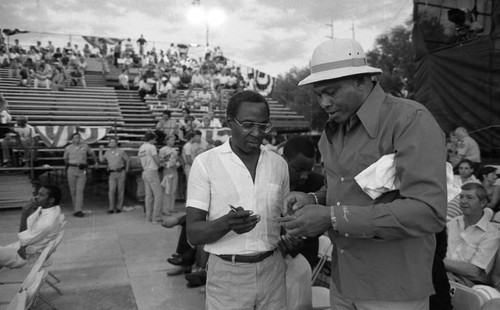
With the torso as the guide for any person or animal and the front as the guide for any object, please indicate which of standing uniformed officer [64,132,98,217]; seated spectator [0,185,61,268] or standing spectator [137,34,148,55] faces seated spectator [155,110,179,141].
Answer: standing spectator [137,34,148,55]

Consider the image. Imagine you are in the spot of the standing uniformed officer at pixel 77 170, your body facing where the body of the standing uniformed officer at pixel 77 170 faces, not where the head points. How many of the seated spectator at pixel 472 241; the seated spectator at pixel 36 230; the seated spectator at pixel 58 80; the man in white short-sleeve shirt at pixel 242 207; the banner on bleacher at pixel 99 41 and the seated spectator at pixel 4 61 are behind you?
3

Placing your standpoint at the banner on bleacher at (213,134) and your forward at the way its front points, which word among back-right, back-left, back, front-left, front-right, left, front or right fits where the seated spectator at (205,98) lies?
back

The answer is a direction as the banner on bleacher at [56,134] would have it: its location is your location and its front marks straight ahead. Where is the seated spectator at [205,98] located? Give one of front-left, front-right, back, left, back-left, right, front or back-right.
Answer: back-left

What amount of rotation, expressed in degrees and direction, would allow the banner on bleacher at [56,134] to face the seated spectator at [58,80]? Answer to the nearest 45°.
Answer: approximately 180°

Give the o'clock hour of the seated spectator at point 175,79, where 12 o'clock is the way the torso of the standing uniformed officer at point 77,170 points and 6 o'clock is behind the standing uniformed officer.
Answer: The seated spectator is roughly at 7 o'clock from the standing uniformed officer.

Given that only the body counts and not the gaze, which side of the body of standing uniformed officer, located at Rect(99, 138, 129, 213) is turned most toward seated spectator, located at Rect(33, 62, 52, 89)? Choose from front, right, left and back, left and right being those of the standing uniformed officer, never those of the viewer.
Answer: back

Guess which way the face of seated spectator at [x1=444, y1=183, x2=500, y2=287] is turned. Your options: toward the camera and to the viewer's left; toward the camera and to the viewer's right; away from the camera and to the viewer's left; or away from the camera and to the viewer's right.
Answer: toward the camera and to the viewer's left

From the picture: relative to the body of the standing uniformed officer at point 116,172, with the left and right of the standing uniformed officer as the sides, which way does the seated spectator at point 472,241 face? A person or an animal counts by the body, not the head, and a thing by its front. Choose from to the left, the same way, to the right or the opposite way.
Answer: to the right

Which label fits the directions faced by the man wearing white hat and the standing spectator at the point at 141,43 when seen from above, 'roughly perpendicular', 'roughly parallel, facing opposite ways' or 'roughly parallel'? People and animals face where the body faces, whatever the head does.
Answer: roughly perpendicular

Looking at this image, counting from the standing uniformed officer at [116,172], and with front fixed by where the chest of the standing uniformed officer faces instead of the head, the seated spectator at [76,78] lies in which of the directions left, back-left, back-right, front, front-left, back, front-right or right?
back

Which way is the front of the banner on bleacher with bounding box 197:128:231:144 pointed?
toward the camera

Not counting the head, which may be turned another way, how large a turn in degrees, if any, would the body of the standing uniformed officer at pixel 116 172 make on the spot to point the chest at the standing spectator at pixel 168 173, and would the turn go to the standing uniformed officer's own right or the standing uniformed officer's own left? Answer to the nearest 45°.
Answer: approximately 45° to the standing uniformed officer's own left

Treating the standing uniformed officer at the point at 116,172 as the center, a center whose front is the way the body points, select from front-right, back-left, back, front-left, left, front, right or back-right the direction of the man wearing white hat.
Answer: front

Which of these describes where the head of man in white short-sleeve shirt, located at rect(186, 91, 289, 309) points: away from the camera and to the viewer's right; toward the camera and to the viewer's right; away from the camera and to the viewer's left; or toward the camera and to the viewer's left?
toward the camera and to the viewer's right

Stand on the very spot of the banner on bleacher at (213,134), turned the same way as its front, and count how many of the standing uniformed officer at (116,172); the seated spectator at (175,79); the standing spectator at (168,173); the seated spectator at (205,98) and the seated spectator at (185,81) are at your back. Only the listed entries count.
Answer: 3
